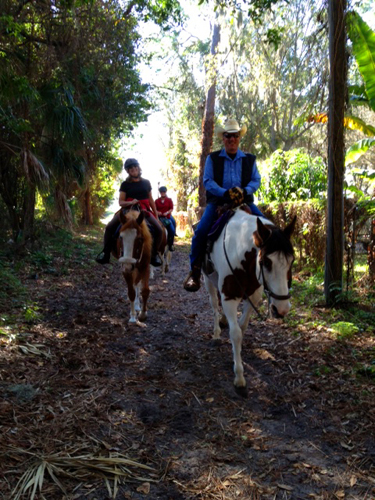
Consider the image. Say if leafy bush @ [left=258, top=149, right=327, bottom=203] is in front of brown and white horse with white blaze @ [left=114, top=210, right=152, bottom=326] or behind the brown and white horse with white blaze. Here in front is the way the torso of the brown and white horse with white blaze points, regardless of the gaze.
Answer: behind

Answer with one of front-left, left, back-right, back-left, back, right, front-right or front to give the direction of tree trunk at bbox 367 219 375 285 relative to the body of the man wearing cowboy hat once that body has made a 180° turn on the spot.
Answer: front-right

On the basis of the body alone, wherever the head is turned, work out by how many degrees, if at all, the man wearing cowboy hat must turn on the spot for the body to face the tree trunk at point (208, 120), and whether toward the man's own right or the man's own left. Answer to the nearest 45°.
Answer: approximately 180°
